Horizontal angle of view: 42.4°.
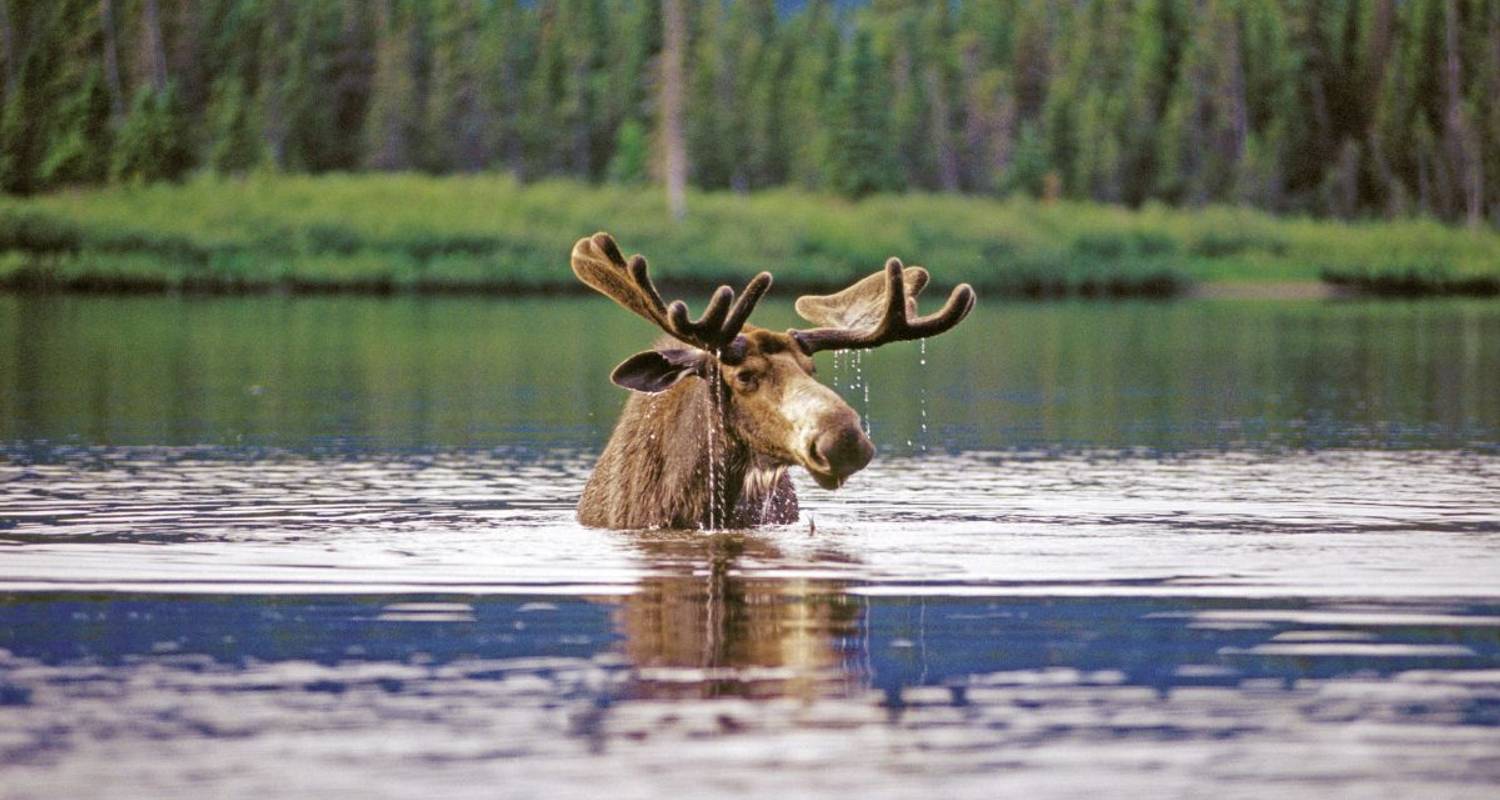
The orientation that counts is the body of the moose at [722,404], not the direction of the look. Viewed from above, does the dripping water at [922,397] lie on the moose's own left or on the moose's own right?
on the moose's own left

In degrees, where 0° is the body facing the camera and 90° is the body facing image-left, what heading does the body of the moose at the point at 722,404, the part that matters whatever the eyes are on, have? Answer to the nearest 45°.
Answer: approximately 315°

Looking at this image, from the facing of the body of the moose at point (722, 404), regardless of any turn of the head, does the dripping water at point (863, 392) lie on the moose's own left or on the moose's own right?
on the moose's own left
